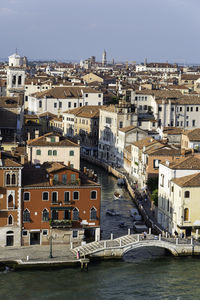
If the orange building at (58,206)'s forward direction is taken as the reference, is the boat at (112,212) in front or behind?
behind

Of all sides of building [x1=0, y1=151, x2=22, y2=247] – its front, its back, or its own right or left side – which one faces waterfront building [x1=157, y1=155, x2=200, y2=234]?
left

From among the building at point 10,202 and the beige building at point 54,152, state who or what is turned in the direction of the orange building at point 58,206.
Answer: the beige building

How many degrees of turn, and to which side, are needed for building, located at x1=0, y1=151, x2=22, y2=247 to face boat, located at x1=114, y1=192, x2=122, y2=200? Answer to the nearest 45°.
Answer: approximately 135° to its left

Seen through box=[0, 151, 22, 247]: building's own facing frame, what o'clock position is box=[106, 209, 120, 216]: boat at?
The boat is roughly at 7 o'clock from the building.

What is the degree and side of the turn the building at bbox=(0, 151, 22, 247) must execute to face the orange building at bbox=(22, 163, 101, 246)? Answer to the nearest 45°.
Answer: approximately 90° to its left

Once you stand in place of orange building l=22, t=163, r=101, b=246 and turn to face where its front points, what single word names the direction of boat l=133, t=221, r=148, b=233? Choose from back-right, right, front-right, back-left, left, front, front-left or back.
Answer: back-left

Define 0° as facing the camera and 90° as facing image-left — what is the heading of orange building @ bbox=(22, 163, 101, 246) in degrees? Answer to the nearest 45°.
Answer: approximately 0°

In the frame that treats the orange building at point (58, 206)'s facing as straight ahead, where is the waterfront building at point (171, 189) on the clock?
The waterfront building is roughly at 8 o'clock from the orange building.

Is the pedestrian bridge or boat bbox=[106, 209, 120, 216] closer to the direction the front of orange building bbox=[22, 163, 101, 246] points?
the pedestrian bridge
